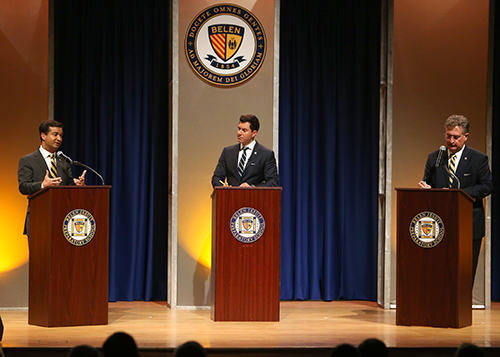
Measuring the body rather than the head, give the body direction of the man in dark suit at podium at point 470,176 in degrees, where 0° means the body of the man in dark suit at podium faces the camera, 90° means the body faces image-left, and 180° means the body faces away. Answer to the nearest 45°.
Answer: approximately 45°

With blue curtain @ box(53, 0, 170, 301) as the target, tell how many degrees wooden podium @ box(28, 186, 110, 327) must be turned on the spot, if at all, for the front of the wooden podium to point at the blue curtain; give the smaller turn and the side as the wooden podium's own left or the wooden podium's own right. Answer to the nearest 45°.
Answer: approximately 135° to the wooden podium's own left

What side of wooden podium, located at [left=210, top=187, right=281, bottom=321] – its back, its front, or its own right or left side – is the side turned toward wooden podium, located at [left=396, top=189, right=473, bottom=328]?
left

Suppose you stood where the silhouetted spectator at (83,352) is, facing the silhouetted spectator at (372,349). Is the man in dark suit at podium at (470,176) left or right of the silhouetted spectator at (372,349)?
left

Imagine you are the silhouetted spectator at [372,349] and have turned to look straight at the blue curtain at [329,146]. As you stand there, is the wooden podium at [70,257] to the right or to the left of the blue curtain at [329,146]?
left

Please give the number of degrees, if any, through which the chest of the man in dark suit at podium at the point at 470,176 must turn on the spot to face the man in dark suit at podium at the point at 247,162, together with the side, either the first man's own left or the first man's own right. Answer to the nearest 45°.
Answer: approximately 45° to the first man's own right

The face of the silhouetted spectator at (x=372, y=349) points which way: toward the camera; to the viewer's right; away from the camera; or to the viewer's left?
away from the camera
